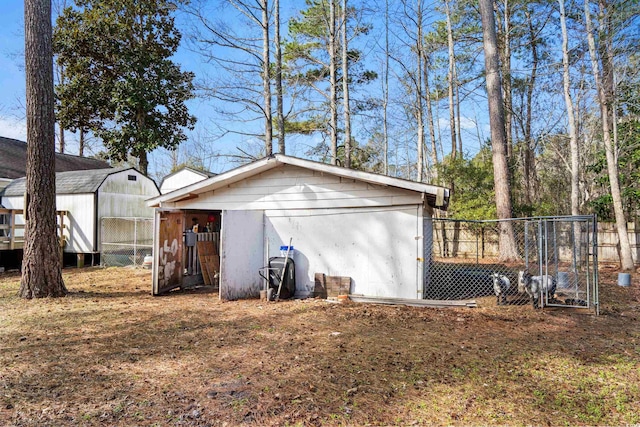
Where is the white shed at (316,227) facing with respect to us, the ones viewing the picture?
facing the viewer

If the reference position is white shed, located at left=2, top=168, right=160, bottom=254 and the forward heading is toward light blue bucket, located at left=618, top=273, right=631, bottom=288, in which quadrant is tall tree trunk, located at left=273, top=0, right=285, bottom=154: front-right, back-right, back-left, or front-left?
front-left

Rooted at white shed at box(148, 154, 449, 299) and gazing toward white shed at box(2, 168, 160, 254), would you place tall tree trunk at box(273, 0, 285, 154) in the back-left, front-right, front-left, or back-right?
front-right

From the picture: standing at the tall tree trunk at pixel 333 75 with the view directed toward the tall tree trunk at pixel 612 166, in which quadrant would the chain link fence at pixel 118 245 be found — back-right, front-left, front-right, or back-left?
back-right

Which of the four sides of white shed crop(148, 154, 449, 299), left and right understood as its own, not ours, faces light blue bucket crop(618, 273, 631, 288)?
left

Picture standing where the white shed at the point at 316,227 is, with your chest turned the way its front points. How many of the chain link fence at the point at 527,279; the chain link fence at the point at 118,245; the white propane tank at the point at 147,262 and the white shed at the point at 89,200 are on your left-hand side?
1

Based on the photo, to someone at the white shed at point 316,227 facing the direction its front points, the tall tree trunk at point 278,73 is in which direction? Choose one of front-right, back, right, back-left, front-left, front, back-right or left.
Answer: back

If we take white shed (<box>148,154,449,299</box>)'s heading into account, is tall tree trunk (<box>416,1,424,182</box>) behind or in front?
behind

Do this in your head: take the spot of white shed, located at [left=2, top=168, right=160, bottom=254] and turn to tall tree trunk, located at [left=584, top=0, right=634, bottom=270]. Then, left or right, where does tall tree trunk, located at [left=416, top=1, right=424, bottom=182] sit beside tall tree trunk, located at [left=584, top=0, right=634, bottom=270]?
left

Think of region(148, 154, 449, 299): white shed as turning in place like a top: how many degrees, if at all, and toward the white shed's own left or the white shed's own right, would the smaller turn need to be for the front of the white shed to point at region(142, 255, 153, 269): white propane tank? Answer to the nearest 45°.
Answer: approximately 135° to the white shed's own right
